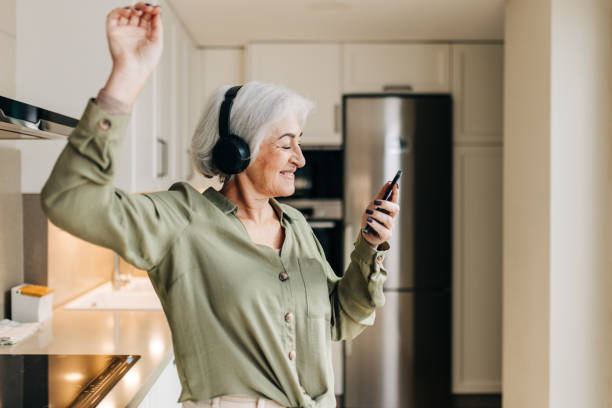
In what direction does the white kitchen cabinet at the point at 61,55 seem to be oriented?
to the viewer's right

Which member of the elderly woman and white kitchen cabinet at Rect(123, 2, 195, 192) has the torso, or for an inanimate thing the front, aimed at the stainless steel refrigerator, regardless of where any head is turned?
the white kitchen cabinet

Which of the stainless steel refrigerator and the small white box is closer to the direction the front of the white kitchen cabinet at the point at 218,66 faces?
the small white box

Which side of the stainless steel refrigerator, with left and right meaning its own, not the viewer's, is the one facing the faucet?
right

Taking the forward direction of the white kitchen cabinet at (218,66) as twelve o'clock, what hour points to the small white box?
The small white box is roughly at 1 o'clock from the white kitchen cabinet.

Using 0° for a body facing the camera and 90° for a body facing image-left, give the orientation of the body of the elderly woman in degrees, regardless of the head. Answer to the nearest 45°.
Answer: approximately 315°

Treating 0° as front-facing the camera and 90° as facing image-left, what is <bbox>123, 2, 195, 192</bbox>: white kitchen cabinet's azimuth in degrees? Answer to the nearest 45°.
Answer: approximately 270°

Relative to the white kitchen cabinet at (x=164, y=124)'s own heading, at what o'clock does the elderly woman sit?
The elderly woman is roughly at 3 o'clock from the white kitchen cabinet.
